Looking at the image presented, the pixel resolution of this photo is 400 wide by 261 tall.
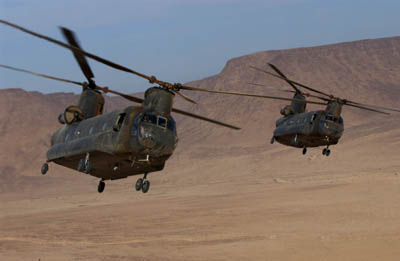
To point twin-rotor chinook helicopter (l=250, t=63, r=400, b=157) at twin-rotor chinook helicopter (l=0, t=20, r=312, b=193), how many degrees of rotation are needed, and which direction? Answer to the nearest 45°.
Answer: approximately 90° to its right

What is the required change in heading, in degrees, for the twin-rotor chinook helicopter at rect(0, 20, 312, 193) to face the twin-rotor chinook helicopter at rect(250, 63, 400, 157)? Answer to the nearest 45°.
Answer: approximately 90° to its left

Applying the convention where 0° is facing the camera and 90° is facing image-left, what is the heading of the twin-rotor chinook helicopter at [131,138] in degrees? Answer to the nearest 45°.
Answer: approximately 315°
